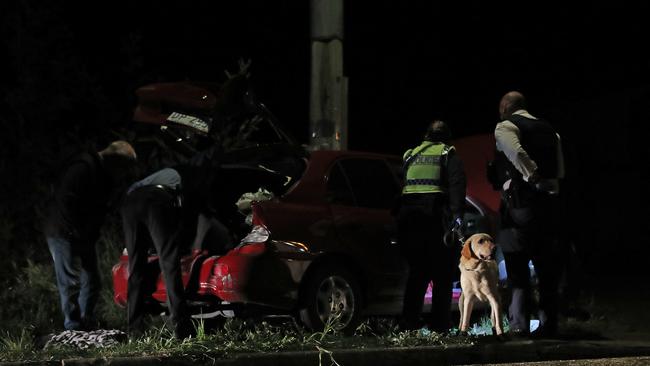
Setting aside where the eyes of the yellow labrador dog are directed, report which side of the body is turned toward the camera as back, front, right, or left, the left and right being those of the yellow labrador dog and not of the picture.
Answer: front

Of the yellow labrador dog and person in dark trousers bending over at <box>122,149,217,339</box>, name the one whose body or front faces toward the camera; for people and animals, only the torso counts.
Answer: the yellow labrador dog

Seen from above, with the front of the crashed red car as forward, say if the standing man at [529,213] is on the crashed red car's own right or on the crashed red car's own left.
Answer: on the crashed red car's own right

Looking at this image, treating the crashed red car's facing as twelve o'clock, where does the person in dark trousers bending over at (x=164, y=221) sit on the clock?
The person in dark trousers bending over is roughly at 7 o'clock from the crashed red car.

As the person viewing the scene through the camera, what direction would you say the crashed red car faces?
facing away from the viewer and to the right of the viewer

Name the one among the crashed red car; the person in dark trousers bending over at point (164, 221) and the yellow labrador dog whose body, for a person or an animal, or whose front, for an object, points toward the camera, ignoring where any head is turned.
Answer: the yellow labrador dog

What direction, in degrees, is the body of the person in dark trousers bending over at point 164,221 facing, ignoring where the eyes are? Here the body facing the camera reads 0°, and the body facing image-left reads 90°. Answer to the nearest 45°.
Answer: approximately 225°

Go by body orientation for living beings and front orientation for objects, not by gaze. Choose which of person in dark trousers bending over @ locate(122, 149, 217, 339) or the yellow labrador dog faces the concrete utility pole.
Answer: the person in dark trousers bending over

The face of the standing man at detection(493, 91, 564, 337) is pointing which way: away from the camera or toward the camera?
away from the camera

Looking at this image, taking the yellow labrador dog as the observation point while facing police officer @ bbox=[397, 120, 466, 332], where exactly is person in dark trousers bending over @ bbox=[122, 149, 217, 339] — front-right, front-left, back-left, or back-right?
front-left

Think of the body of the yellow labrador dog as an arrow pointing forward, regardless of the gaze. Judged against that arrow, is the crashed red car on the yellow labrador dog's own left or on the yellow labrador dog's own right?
on the yellow labrador dog's own right

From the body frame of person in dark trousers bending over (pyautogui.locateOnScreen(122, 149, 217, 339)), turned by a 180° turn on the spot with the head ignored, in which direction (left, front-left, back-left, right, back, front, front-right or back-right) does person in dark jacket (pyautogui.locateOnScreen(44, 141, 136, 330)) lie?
right

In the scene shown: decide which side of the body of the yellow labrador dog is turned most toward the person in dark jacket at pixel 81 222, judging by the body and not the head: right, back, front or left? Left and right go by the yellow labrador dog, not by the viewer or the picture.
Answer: right

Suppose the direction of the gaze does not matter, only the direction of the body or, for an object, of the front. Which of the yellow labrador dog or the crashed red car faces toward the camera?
the yellow labrador dog

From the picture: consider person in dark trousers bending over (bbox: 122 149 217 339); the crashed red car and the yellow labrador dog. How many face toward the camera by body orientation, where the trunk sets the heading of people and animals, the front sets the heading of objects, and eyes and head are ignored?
1
